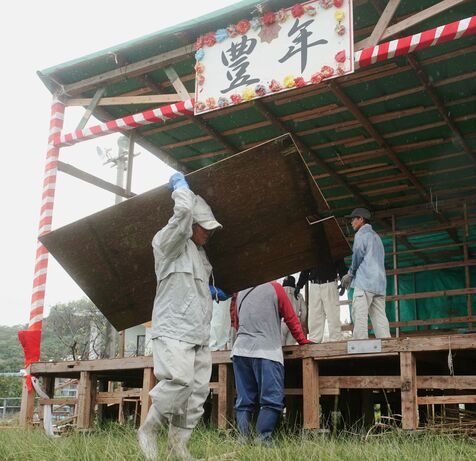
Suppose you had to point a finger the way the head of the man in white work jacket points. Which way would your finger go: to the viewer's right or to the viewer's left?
to the viewer's right

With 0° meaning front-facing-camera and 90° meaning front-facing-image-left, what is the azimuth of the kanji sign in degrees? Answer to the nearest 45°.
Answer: approximately 45°

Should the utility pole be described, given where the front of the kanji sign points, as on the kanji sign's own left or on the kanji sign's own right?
on the kanji sign's own right

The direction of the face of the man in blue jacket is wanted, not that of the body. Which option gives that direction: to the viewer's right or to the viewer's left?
to the viewer's left
